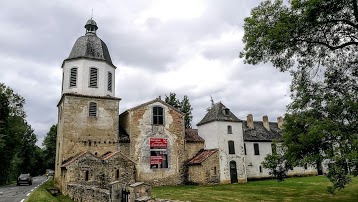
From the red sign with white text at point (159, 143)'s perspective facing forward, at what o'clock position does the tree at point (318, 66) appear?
The tree is roughly at 11 o'clock from the red sign with white text.

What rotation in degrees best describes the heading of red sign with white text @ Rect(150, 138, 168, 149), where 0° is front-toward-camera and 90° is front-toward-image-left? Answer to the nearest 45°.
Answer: approximately 0°

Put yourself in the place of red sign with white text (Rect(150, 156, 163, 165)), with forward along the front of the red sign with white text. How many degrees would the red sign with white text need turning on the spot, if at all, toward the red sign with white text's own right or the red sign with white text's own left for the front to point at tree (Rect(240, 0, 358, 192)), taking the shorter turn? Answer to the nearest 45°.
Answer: approximately 45° to the red sign with white text's own left

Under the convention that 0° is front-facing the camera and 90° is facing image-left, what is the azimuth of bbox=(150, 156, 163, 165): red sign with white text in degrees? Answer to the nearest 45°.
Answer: approximately 0°

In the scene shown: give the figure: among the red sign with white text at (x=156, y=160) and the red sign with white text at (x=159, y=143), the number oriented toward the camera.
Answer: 2
